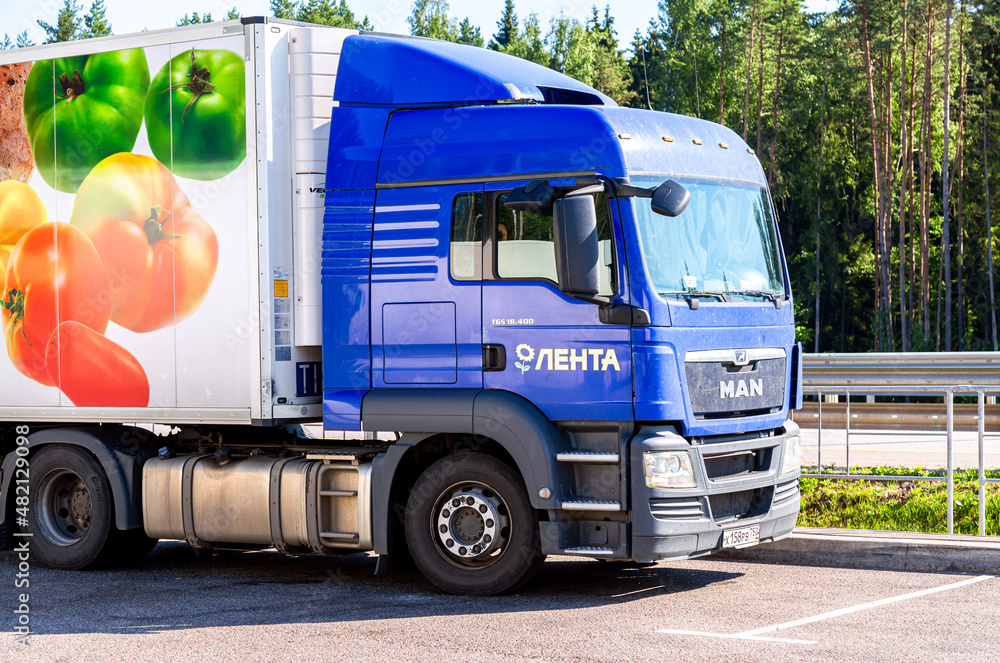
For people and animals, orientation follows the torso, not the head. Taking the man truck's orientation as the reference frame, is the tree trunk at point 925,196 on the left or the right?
on its left

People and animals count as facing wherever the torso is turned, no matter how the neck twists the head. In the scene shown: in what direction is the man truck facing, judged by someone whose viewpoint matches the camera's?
facing the viewer and to the right of the viewer

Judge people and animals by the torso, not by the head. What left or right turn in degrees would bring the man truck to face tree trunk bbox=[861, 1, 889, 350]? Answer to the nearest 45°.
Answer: approximately 90° to its left
